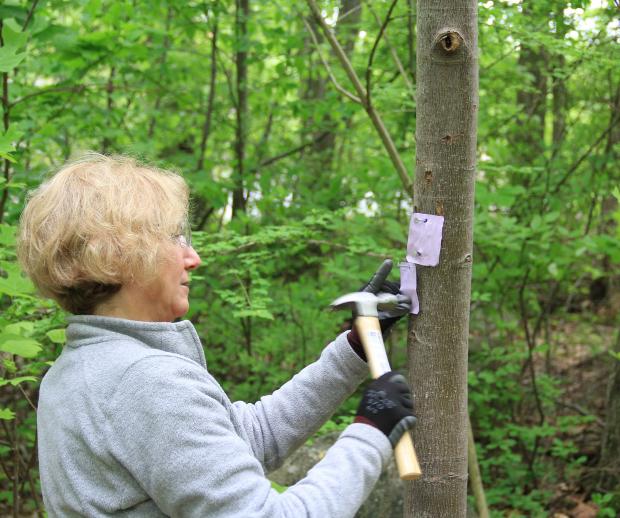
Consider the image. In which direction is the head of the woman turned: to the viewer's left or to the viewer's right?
to the viewer's right

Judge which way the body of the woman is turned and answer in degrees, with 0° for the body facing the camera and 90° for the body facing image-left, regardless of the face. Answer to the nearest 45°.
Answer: approximately 270°
